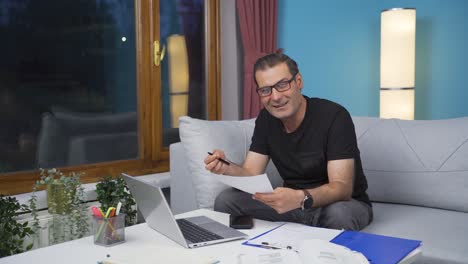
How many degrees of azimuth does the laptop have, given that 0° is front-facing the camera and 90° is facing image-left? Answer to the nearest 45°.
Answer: approximately 225°

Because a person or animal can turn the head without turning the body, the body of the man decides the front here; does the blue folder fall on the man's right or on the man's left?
on the man's left

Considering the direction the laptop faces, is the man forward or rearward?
forward

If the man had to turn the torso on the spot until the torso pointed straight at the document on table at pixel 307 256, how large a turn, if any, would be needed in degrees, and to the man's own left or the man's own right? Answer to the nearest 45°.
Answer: approximately 45° to the man's own left

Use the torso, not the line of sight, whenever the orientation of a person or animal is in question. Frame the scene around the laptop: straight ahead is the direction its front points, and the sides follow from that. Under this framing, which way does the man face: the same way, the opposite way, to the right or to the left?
the opposite way

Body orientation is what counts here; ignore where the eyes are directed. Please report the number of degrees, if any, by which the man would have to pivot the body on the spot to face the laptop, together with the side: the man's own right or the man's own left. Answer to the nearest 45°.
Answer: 0° — they already face it

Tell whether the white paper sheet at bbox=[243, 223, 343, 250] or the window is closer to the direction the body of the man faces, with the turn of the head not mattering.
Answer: the white paper sheet

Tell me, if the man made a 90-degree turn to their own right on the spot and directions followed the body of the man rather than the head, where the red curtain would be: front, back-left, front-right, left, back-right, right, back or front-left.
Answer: front-right

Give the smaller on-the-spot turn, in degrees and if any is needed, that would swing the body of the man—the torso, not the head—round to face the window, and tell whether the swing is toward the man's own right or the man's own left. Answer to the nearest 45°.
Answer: approximately 90° to the man's own right
